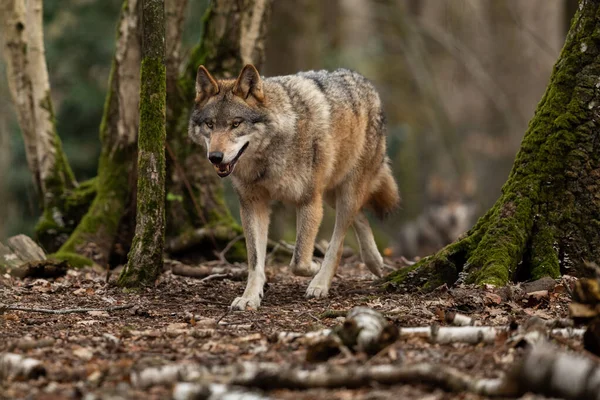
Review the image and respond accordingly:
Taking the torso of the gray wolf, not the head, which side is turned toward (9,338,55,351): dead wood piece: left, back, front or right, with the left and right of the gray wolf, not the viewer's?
front

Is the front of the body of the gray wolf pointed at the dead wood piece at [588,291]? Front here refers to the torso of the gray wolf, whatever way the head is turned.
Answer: no

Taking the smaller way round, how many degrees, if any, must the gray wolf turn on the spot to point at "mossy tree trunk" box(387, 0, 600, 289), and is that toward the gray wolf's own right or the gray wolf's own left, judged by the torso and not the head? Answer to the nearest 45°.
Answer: approximately 135° to the gray wolf's own left

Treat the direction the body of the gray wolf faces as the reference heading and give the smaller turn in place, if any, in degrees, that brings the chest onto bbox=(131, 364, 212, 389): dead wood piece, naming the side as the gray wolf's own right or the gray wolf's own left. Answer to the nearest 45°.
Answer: approximately 45° to the gray wolf's own left

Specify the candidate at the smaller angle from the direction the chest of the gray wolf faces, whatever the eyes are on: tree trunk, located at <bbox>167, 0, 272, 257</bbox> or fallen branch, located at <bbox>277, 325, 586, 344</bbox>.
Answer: the fallen branch

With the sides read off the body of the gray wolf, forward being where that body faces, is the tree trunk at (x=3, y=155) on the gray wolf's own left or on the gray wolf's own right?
on the gray wolf's own right

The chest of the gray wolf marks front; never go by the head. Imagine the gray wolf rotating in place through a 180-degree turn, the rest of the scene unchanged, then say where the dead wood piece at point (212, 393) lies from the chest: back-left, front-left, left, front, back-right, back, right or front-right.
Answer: back-right

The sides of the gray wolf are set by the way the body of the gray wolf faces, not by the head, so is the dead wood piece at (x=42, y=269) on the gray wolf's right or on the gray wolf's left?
on the gray wolf's right

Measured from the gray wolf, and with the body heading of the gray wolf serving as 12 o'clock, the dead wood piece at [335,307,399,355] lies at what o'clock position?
The dead wood piece is roughly at 10 o'clock from the gray wolf.

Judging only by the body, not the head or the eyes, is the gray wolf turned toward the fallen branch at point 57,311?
yes

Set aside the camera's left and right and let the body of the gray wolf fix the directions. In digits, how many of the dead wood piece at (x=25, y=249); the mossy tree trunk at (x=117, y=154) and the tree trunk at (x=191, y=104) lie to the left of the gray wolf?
0

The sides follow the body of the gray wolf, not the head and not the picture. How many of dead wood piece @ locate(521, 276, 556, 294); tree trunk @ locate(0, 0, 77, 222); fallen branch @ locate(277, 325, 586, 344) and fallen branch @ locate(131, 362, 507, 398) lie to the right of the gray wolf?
1

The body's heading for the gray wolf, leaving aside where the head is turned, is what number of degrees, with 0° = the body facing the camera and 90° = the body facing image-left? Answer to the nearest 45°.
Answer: approximately 45°

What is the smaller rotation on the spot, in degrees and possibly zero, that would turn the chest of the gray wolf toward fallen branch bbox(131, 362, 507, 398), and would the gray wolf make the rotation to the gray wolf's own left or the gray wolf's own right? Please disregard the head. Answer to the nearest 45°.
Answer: approximately 45° to the gray wolf's own left

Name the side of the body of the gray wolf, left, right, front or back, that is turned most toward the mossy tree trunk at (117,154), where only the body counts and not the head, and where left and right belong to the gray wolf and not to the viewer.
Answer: right

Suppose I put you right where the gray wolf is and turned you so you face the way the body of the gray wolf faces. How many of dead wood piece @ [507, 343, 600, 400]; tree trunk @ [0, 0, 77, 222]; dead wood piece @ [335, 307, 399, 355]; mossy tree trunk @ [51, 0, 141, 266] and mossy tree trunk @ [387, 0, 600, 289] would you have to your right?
2

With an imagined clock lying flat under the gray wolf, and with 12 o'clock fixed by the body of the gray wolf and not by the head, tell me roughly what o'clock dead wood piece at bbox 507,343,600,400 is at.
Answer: The dead wood piece is roughly at 10 o'clock from the gray wolf.

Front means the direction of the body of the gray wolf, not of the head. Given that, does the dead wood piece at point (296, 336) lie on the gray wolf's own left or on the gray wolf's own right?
on the gray wolf's own left
